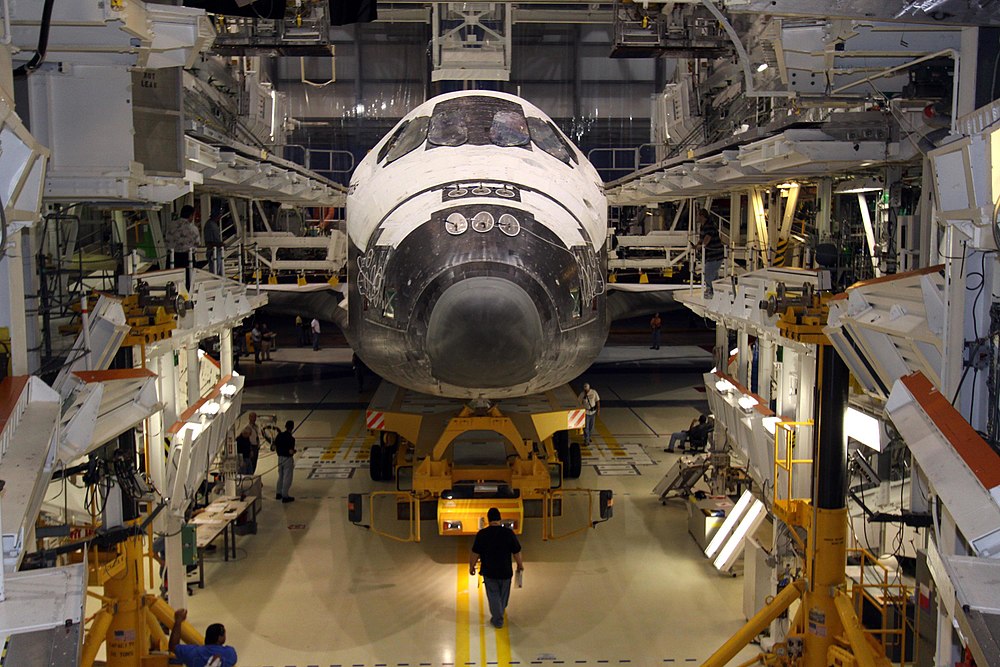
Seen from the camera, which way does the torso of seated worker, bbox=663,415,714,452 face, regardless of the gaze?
to the viewer's left

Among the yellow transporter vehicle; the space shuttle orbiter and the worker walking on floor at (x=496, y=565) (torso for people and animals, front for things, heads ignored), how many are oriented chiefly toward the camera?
2

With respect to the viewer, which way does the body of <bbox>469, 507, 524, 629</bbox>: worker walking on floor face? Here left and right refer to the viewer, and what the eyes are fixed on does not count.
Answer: facing away from the viewer

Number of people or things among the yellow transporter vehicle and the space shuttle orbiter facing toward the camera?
2

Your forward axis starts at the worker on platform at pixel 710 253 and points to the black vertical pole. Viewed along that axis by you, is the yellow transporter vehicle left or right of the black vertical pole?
right

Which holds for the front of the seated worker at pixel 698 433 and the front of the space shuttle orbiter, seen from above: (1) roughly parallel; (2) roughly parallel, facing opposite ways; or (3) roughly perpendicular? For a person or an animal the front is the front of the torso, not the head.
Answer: roughly perpendicular

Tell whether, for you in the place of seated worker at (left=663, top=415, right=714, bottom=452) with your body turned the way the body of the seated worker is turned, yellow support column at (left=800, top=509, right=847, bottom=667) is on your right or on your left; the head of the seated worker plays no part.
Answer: on your left

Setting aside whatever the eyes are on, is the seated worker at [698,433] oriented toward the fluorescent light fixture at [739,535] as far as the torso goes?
no

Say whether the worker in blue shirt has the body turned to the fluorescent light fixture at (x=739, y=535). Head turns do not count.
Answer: no

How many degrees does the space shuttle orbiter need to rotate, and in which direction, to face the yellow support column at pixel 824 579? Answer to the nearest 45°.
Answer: approximately 45° to its left

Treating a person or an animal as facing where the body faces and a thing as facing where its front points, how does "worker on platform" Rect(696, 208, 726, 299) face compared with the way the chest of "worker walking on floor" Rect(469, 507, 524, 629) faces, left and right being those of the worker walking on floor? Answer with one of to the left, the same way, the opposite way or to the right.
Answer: to the left

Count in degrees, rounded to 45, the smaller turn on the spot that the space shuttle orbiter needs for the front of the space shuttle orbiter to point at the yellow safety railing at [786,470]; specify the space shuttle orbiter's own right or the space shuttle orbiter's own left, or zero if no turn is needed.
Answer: approximately 90° to the space shuttle orbiter's own left

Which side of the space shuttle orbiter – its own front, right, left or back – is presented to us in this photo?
front

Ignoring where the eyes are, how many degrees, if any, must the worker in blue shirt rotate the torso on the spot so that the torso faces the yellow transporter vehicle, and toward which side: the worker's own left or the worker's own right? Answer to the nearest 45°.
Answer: approximately 45° to the worker's own right

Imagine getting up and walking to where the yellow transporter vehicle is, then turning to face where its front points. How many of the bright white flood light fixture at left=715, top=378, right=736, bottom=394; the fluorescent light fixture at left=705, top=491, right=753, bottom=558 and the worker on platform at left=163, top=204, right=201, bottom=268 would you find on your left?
2

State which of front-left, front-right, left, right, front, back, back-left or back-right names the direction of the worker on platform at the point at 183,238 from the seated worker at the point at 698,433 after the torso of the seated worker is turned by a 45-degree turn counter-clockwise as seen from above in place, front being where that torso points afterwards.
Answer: front
